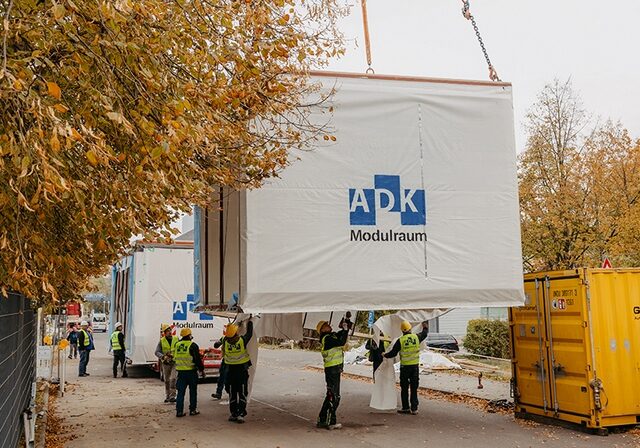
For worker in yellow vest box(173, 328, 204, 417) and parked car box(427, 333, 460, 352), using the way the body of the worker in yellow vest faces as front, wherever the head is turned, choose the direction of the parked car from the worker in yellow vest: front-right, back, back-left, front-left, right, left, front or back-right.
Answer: front

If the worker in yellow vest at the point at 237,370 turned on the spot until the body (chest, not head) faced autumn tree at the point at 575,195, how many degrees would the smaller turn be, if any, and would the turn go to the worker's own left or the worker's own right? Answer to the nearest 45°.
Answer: approximately 45° to the worker's own right

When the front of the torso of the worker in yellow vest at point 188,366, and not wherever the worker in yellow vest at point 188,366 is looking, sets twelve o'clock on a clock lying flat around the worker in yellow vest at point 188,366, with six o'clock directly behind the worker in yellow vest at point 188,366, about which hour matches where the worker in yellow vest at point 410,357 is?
the worker in yellow vest at point 410,357 is roughly at 2 o'clock from the worker in yellow vest at point 188,366.

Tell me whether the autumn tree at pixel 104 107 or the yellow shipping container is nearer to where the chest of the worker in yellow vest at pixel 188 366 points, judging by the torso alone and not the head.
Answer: the yellow shipping container

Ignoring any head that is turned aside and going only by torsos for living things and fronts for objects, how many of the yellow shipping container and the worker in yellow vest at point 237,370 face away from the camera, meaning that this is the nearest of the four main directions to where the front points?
1

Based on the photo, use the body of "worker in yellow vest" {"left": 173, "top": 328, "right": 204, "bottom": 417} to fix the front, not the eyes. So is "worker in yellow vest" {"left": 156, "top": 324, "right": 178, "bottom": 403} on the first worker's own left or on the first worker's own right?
on the first worker's own left

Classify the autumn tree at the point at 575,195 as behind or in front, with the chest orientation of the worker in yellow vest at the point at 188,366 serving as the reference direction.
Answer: in front

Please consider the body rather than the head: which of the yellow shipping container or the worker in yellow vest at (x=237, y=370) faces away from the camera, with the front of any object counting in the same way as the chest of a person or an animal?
the worker in yellow vest

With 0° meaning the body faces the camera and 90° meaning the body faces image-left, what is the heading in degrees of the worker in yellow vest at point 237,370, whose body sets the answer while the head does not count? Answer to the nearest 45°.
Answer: approximately 180°

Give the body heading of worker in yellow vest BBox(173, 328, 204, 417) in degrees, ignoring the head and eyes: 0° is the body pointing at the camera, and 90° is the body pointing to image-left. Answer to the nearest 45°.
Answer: approximately 225°

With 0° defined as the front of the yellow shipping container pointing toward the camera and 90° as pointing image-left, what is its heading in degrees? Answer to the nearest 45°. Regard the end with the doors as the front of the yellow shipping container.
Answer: approximately 45°

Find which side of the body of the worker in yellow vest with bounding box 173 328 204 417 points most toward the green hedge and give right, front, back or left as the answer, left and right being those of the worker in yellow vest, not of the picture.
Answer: front

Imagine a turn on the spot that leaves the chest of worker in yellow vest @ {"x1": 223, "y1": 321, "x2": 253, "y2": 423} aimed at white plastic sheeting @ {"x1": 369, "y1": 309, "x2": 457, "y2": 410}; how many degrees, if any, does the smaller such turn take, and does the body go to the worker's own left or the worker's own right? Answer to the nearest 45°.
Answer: approximately 90° to the worker's own right

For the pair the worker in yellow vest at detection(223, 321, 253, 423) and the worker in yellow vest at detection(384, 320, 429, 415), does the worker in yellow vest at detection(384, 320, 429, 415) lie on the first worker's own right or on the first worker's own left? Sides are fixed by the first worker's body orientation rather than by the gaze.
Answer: on the first worker's own right

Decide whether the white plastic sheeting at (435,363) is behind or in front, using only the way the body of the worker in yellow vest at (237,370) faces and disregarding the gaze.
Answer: in front
